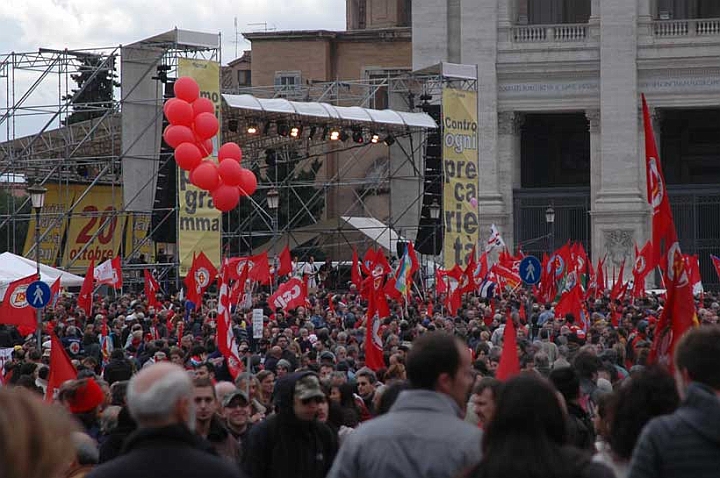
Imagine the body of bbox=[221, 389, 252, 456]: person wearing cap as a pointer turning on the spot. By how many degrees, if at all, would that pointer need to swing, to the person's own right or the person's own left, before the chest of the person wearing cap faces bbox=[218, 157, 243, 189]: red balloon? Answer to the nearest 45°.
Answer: approximately 180°

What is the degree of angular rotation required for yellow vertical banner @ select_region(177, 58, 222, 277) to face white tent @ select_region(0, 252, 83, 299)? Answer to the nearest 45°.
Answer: approximately 45° to its right

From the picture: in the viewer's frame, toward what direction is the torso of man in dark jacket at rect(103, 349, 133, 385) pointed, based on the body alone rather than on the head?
away from the camera

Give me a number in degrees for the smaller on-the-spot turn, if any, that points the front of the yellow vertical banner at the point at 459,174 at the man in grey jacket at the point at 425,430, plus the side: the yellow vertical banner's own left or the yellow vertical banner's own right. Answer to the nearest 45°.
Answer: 0° — it already faces them

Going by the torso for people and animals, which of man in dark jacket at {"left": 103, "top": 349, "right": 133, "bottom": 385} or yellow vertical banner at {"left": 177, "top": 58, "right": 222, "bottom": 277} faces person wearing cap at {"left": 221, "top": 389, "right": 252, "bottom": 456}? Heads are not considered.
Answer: the yellow vertical banner

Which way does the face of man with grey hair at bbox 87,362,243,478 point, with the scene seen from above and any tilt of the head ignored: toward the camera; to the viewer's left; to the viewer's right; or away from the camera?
away from the camera

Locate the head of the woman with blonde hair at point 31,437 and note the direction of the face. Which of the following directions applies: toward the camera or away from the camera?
away from the camera

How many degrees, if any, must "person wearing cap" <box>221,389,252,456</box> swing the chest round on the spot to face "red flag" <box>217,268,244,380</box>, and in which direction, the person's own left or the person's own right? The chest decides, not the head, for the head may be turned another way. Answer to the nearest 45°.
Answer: approximately 180°
